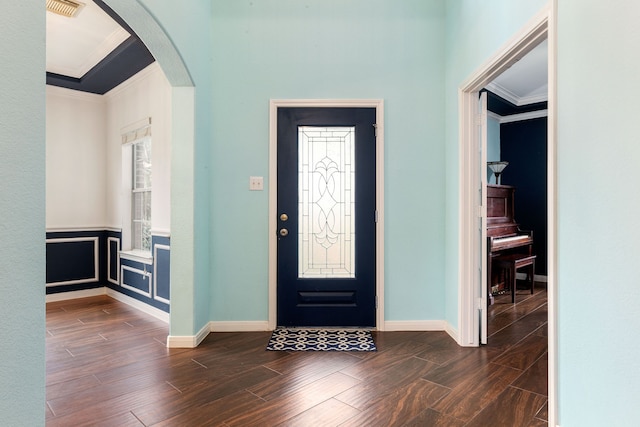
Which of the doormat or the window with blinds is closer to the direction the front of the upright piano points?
the doormat

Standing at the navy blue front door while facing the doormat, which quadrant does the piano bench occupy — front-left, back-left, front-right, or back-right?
back-left
